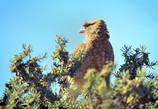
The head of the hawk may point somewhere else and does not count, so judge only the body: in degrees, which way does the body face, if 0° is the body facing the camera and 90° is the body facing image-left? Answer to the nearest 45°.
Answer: approximately 90°
